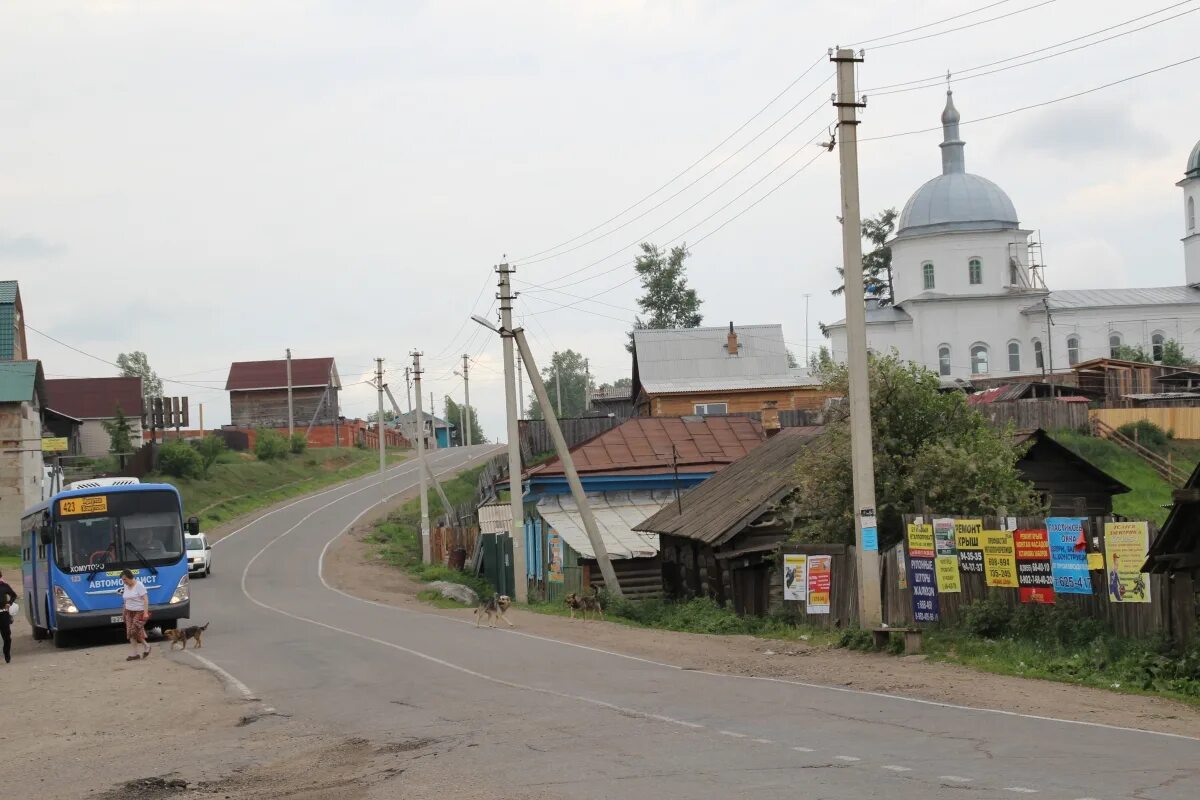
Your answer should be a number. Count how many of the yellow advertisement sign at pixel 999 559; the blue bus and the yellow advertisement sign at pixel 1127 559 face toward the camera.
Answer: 3

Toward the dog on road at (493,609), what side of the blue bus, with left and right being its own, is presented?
left

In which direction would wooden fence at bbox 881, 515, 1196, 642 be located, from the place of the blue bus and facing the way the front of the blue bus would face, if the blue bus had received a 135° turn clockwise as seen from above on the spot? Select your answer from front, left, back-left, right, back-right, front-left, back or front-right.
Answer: back

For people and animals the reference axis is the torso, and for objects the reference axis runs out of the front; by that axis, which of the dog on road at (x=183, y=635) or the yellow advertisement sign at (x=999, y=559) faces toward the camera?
the yellow advertisement sign

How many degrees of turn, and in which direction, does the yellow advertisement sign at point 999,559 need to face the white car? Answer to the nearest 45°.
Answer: approximately 135° to its right

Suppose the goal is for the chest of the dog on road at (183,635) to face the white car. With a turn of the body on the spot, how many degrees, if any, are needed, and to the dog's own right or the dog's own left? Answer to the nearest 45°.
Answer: approximately 90° to the dog's own right

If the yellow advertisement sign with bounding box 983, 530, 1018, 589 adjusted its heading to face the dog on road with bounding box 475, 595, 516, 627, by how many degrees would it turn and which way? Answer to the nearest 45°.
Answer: approximately 135° to its right

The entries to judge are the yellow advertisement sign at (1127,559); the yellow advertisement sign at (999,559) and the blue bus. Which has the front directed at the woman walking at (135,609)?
the blue bus

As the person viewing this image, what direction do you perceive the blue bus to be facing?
facing the viewer

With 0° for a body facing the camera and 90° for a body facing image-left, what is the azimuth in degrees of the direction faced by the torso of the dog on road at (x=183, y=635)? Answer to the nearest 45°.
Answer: approximately 90°

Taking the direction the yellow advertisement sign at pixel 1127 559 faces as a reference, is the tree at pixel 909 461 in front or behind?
behind

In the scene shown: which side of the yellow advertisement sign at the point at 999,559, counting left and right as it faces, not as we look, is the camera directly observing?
front
